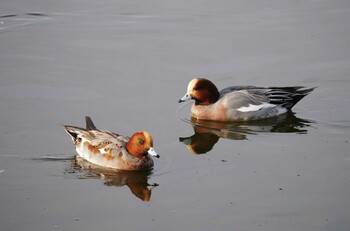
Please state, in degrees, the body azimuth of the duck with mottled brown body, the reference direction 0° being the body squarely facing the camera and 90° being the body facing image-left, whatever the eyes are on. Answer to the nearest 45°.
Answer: approximately 315°
